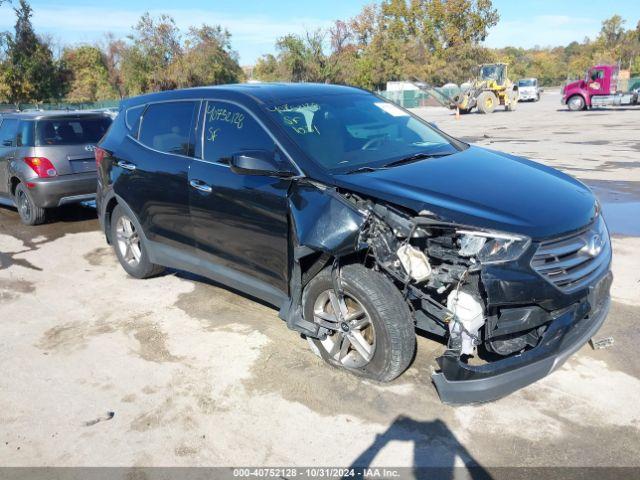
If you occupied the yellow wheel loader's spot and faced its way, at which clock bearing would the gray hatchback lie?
The gray hatchback is roughly at 11 o'clock from the yellow wheel loader.

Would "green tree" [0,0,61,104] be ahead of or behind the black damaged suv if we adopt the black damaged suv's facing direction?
behind

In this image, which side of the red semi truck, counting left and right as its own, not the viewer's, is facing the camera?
left

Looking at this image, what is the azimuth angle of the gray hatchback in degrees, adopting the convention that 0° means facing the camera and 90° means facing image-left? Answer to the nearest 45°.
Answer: approximately 135°

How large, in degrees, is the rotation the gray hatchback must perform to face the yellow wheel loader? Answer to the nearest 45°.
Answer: approximately 90° to its right

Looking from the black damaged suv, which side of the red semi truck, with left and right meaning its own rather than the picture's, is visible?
left

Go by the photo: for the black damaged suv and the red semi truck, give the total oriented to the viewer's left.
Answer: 1

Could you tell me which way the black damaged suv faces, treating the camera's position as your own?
facing the viewer and to the right of the viewer
